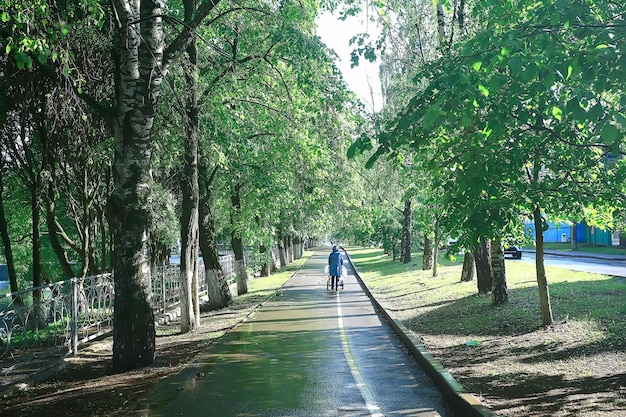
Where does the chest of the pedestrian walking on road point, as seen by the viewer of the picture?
away from the camera

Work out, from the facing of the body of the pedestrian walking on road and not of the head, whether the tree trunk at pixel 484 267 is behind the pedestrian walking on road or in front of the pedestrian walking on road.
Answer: behind

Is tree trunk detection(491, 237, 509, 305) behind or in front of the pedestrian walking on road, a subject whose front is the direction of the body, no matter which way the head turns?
behind

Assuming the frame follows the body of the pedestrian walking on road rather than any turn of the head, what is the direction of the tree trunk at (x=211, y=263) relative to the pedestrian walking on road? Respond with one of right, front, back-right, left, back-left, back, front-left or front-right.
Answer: back-left

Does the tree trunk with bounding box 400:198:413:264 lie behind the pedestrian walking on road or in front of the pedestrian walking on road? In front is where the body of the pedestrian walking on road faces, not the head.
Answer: in front
